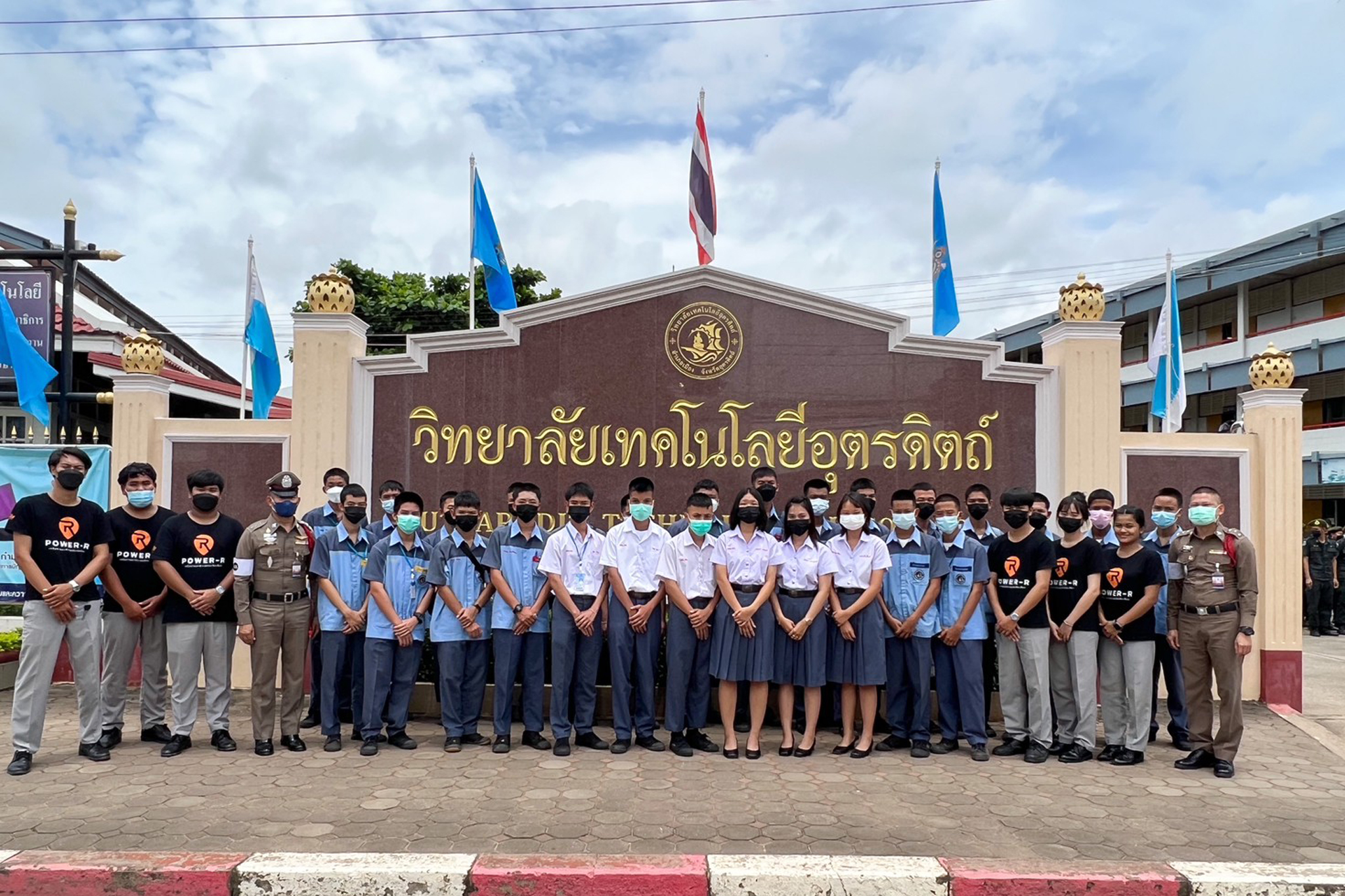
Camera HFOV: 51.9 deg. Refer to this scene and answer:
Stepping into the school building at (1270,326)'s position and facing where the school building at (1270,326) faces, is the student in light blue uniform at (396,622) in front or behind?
in front

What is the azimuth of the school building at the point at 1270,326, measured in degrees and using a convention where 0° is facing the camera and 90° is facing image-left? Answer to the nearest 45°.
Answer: approximately 45°

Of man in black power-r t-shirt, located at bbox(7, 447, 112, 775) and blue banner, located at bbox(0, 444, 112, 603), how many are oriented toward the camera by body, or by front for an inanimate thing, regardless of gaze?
2

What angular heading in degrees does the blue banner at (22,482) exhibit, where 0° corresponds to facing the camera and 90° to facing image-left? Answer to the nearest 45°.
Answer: approximately 0°

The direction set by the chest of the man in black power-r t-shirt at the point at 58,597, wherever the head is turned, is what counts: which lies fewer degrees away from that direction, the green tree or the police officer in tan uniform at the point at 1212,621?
the police officer in tan uniform

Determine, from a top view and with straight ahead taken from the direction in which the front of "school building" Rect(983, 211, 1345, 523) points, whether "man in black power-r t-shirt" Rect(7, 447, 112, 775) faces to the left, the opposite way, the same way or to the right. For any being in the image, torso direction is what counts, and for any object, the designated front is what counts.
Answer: to the left

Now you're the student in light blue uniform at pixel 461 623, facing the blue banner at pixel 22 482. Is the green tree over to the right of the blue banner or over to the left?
right

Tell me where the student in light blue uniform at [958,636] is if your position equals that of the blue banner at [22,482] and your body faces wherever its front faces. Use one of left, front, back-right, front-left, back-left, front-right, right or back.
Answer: front-left

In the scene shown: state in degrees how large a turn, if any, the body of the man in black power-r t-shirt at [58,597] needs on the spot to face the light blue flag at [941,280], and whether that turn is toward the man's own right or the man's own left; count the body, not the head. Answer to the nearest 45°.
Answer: approximately 90° to the man's own left
